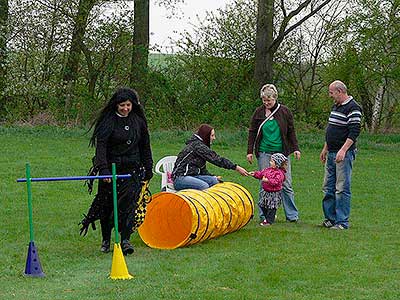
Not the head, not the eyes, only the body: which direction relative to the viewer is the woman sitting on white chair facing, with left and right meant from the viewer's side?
facing to the right of the viewer

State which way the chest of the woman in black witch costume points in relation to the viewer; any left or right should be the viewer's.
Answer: facing the viewer

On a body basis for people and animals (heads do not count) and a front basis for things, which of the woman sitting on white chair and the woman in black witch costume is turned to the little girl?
the woman sitting on white chair

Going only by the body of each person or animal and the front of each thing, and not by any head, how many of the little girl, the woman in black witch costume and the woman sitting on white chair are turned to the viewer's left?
1

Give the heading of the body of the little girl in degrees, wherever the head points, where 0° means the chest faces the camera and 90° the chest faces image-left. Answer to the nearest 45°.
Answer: approximately 90°

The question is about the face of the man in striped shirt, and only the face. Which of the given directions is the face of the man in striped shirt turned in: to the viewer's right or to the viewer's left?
to the viewer's left

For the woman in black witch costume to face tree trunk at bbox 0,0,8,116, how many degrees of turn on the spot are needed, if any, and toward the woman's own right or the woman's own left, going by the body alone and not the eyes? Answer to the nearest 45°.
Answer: approximately 180°

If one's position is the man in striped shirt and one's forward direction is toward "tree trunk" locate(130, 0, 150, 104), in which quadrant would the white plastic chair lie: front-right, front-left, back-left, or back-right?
front-left

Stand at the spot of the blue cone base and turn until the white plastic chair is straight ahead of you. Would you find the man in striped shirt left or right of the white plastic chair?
right

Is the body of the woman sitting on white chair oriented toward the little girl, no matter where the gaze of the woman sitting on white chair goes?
yes

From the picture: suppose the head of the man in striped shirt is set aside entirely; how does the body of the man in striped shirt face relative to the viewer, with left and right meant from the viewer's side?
facing the viewer and to the left of the viewer

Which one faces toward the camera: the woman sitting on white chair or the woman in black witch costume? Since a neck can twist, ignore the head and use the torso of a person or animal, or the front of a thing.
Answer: the woman in black witch costume
